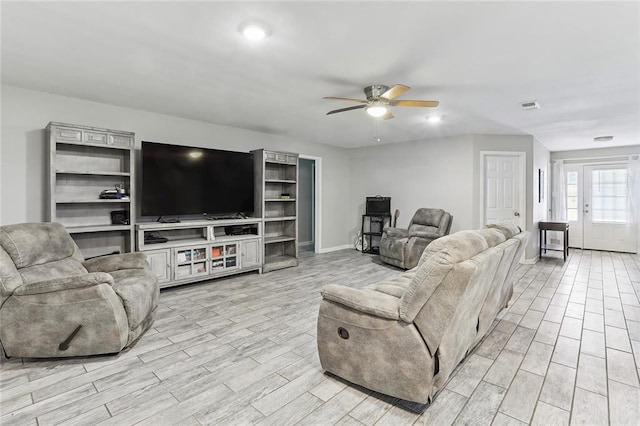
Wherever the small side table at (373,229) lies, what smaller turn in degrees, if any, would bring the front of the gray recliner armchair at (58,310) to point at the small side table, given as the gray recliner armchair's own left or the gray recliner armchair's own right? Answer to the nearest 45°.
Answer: approximately 45° to the gray recliner armchair's own left

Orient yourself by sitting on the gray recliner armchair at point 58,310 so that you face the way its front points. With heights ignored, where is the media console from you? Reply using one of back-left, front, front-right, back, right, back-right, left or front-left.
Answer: left

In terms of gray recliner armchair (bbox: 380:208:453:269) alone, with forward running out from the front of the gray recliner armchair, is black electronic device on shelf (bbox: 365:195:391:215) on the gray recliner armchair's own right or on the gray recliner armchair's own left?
on the gray recliner armchair's own right

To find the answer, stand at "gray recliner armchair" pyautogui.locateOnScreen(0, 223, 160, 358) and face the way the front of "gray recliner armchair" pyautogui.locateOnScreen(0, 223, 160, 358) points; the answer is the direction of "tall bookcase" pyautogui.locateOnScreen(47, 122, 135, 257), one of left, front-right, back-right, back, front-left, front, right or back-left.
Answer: back-left

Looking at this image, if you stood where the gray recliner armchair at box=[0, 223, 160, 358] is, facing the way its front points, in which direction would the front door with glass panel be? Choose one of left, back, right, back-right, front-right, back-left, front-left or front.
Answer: front-left

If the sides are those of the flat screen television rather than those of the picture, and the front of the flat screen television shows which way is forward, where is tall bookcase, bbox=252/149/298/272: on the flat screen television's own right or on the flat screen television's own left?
on the flat screen television's own left

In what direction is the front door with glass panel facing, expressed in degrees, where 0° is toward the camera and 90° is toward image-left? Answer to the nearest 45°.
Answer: approximately 0°

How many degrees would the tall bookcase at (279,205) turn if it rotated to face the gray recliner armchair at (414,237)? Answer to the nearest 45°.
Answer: approximately 45° to its left

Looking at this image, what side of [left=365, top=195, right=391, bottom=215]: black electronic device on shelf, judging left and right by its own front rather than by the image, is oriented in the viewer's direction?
front

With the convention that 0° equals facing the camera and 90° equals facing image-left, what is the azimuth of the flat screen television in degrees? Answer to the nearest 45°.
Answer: approximately 315°

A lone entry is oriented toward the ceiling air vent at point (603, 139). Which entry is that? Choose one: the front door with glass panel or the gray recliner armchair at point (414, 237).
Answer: the front door with glass panel

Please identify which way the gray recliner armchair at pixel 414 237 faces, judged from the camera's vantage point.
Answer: facing the viewer and to the left of the viewer

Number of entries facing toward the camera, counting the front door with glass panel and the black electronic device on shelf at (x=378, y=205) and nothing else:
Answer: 2

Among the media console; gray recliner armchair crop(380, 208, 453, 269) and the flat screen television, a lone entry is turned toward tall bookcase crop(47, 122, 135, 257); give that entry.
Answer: the gray recliner armchair

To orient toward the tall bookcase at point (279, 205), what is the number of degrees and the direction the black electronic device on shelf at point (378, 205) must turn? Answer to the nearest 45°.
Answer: approximately 45° to its right

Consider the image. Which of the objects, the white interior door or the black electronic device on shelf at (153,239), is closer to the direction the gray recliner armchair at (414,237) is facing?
the black electronic device on shelf

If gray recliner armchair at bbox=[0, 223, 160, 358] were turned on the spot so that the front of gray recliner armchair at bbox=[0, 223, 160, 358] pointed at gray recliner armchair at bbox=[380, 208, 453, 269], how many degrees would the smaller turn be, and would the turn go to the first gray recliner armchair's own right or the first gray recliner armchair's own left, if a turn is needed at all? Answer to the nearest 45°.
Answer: approximately 45° to the first gray recliner armchair's own left

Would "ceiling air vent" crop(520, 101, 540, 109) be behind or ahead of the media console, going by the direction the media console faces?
ahead
